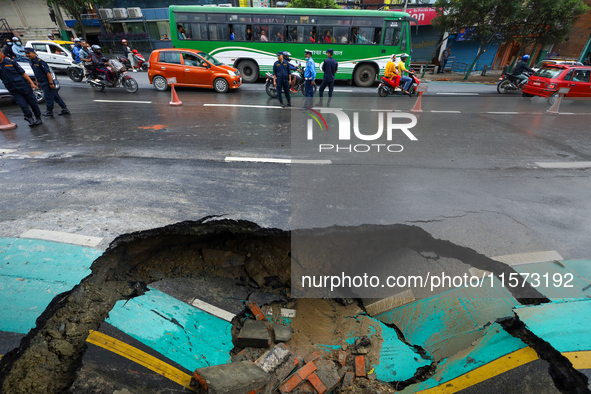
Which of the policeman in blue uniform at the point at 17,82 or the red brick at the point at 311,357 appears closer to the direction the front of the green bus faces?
the red brick
